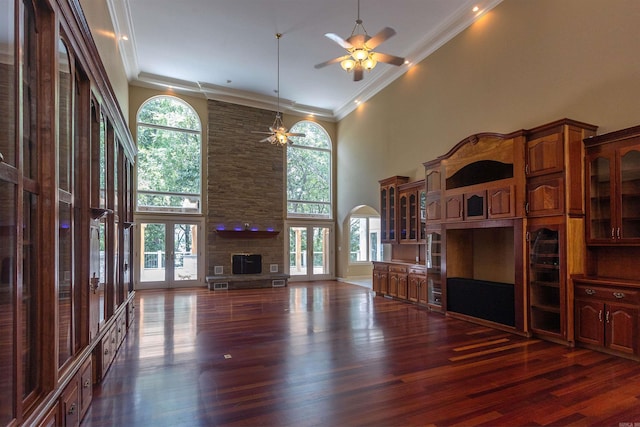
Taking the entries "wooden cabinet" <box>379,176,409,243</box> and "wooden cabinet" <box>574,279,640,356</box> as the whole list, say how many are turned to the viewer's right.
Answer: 0

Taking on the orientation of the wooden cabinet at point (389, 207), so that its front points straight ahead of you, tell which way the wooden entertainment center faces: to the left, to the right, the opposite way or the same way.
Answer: the same way

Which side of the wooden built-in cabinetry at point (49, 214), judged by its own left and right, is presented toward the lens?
right

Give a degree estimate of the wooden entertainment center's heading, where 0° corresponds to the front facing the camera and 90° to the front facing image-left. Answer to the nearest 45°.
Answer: approximately 45°

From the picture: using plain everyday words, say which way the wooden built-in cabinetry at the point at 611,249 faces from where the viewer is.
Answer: facing the viewer and to the left of the viewer

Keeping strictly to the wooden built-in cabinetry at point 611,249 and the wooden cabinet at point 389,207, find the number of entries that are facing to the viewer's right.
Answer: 0

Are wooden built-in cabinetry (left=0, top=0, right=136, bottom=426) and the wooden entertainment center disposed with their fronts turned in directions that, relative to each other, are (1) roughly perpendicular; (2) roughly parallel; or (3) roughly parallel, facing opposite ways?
roughly parallel, facing opposite ways

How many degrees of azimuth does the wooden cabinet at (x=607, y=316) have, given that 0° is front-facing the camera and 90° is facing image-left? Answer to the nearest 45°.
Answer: approximately 45°

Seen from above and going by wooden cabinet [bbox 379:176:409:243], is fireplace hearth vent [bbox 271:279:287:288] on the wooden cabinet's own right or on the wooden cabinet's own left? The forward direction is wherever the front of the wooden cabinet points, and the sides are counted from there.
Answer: on the wooden cabinet's own right

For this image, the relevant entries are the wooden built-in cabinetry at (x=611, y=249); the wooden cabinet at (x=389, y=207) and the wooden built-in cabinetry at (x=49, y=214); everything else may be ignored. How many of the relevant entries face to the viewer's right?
1
